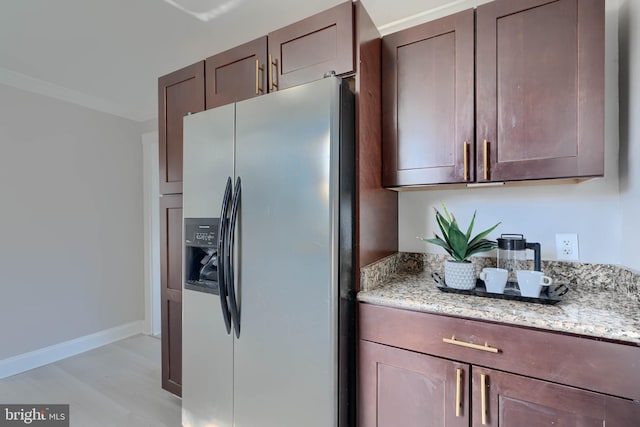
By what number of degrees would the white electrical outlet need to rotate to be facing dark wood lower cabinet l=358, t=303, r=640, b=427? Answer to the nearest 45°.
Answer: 0° — it already faces it

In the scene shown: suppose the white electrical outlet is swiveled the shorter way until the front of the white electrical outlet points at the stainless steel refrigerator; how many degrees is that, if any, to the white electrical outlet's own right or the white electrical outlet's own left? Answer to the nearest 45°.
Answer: approximately 45° to the white electrical outlet's own right

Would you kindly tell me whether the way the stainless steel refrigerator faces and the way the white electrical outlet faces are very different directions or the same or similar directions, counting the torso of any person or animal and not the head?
same or similar directions

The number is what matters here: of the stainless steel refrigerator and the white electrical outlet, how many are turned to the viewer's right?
0

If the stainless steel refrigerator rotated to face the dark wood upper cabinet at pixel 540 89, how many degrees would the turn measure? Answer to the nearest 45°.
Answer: approximately 135° to its left

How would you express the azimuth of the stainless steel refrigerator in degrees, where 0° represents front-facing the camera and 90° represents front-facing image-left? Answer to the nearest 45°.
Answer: approximately 45°

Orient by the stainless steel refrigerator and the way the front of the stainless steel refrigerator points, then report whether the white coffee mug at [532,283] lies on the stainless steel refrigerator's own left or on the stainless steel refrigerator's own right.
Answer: on the stainless steel refrigerator's own left

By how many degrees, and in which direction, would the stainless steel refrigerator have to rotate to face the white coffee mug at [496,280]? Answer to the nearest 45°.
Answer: approximately 135° to its left

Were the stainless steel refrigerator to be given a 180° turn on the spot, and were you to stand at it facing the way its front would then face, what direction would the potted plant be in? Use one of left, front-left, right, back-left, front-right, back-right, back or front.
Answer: front-right

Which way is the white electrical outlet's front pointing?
toward the camera
